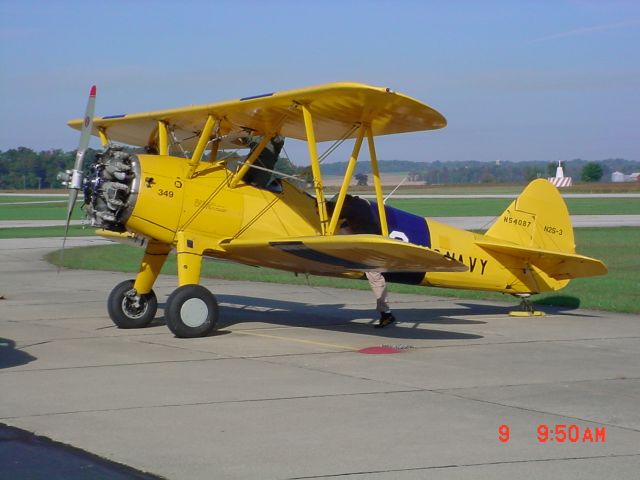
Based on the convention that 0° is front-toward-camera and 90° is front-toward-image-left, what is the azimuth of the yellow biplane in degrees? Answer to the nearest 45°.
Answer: approximately 45°
